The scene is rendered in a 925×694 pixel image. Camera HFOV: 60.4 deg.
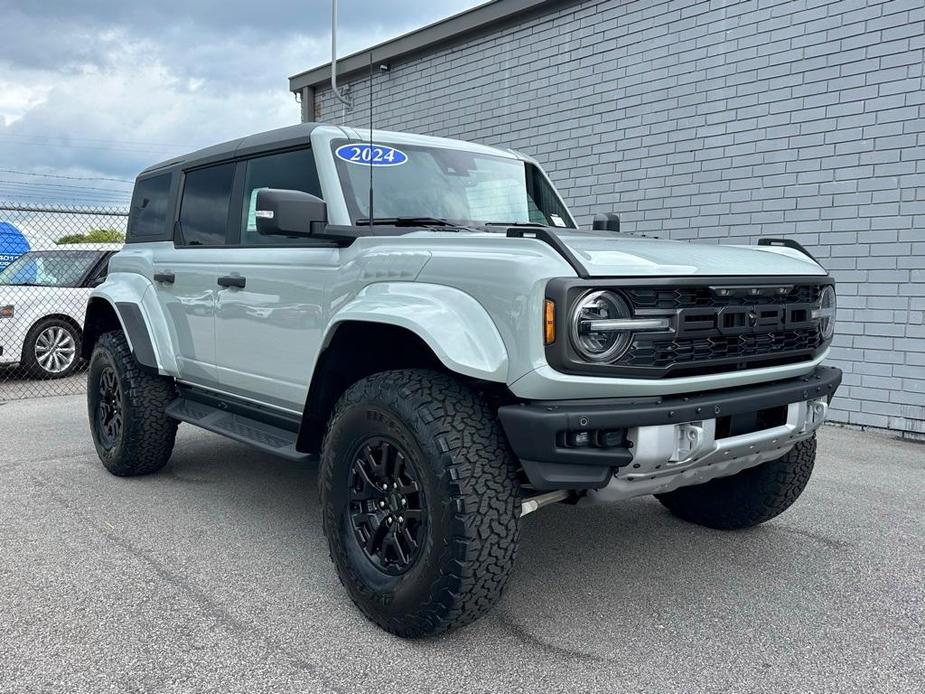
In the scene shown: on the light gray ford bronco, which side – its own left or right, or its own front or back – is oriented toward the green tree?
back

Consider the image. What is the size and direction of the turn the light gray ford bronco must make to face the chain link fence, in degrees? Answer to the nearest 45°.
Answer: approximately 180°

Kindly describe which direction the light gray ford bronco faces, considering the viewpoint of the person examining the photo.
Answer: facing the viewer and to the right of the viewer

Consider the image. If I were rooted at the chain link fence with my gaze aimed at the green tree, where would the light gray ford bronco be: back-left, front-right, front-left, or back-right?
back-right
